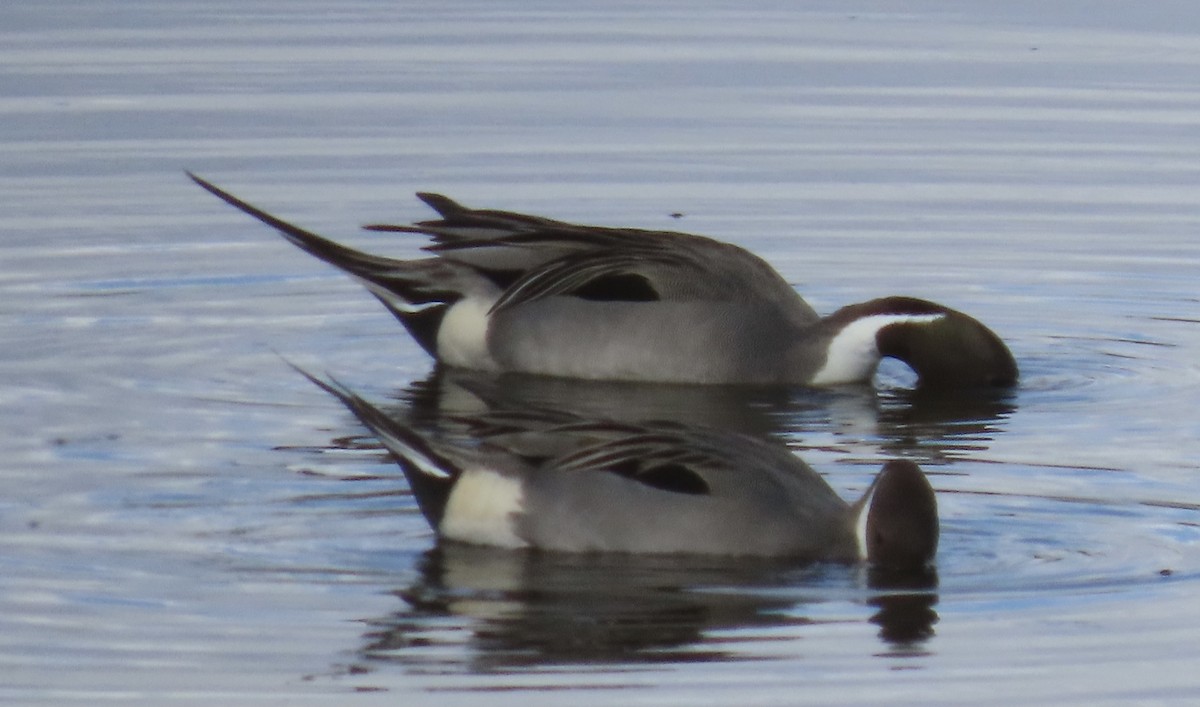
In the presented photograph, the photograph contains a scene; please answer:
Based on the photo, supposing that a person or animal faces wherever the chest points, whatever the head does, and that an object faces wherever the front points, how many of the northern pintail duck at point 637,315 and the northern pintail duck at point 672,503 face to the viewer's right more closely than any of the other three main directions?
2

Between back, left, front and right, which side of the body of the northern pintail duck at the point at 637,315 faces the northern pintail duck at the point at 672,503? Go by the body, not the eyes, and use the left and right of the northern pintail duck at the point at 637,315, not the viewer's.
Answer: right

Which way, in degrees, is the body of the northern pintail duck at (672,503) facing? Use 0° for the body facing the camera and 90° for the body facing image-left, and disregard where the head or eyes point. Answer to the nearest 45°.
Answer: approximately 270°

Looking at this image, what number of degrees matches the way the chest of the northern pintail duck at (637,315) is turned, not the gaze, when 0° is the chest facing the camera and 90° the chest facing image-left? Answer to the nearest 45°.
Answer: approximately 270°

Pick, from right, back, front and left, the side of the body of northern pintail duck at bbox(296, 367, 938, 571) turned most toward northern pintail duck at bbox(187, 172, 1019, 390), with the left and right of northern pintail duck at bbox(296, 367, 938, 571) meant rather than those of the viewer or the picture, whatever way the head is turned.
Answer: left

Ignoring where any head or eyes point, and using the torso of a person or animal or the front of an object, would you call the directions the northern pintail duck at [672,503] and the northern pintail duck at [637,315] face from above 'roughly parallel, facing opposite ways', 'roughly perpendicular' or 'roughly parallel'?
roughly parallel
